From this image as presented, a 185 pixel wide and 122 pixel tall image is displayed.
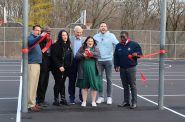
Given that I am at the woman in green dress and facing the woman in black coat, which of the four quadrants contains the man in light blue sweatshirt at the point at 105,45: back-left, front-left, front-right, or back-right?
back-right

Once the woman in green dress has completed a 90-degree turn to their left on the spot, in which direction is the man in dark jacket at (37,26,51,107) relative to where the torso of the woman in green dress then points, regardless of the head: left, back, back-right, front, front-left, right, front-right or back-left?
back

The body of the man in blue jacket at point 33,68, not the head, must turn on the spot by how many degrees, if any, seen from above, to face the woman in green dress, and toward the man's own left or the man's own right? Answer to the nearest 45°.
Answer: approximately 45° to the man's own left

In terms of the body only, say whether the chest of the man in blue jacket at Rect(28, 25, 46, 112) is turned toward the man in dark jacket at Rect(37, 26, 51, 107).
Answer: no

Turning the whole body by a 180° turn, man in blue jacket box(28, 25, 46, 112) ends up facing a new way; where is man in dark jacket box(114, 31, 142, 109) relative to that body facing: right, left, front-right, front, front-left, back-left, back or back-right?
back-right

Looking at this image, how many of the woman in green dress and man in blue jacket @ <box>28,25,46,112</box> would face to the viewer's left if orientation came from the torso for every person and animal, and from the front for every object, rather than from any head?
0

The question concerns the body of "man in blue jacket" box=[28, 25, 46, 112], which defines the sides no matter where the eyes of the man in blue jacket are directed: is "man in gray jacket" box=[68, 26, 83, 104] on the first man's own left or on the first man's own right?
on the first man's own left

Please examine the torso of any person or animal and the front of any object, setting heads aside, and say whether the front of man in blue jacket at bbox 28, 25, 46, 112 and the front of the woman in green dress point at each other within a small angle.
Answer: no

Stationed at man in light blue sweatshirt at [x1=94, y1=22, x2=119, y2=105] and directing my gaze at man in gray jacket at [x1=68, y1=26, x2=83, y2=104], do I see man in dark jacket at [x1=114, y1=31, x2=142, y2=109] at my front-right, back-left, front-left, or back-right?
back-left

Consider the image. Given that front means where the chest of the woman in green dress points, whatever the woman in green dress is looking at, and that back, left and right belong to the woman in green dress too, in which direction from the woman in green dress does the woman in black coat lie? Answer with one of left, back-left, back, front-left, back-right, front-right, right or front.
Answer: right

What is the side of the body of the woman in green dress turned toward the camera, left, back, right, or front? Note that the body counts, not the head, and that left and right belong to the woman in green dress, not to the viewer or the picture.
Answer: front

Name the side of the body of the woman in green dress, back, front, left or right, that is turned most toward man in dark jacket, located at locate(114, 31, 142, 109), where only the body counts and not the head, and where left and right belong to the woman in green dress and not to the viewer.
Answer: left
